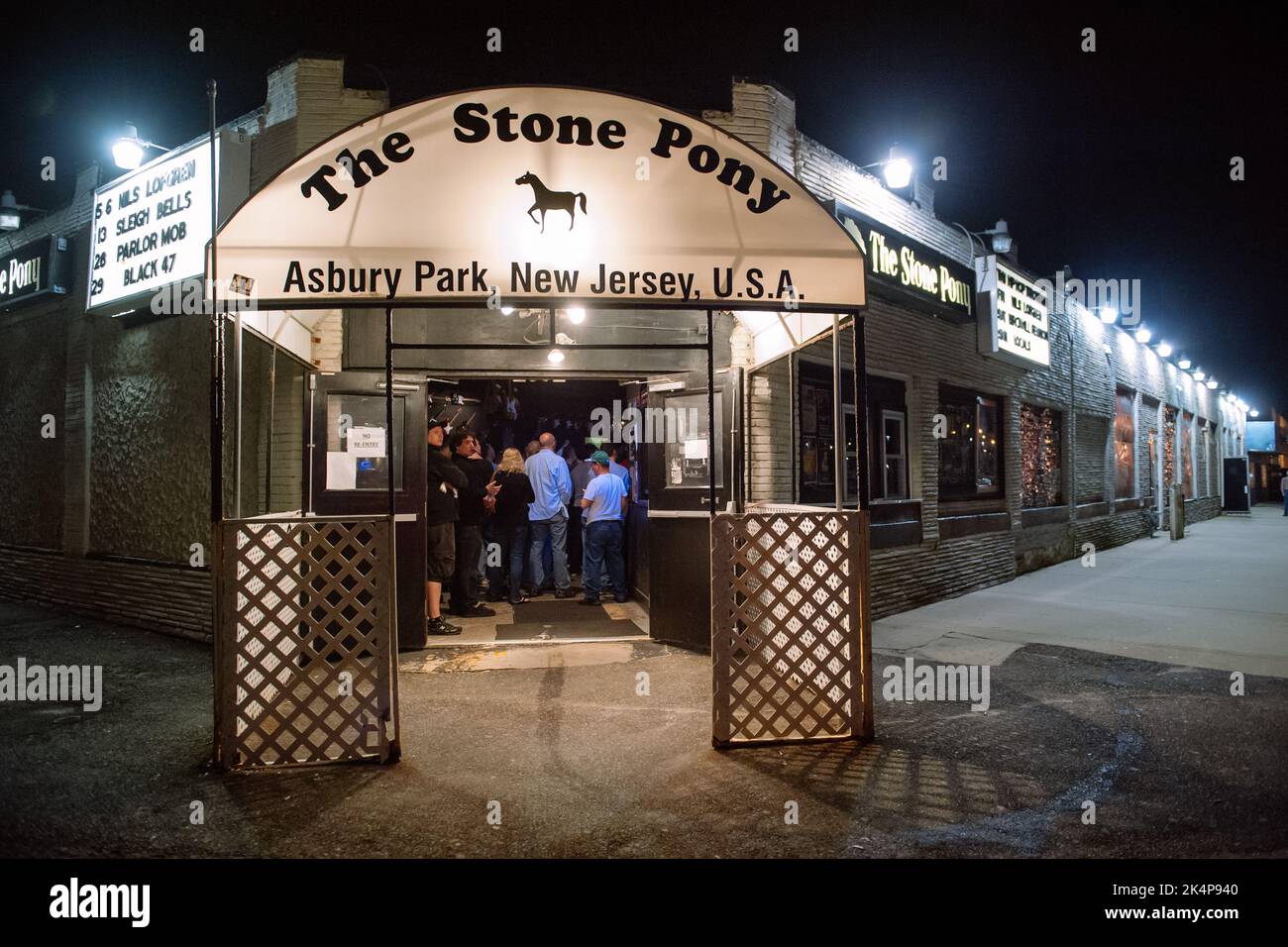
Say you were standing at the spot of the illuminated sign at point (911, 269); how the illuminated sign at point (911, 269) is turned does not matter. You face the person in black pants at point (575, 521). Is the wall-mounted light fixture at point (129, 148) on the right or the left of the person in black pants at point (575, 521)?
left

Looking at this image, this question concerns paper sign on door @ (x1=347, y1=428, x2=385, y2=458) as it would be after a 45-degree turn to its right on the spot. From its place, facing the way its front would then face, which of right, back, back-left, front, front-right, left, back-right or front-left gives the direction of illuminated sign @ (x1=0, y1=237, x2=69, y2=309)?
right

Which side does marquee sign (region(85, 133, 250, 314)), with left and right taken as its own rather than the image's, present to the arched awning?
left

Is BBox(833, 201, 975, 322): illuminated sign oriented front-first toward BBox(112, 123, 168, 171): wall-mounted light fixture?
no

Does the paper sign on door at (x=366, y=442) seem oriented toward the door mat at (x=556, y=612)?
no

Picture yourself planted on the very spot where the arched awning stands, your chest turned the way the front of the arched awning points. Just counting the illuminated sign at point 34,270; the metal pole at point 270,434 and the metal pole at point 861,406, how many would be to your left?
1

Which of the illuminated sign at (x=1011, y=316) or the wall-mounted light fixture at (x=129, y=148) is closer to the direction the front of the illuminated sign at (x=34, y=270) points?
the wall-mounted light fixture

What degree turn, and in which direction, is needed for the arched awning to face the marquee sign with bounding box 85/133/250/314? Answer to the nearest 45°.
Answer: approximately 135° to its right

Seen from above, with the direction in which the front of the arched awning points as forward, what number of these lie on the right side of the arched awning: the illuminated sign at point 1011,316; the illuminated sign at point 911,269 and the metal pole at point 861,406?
0

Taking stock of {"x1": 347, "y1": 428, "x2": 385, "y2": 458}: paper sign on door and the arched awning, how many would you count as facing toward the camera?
2

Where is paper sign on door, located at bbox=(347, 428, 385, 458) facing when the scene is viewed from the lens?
facing the viewer

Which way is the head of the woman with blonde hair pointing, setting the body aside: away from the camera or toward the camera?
away from the camera

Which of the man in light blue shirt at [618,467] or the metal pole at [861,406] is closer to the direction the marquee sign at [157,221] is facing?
the metal pole

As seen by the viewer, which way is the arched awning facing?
toward the camera

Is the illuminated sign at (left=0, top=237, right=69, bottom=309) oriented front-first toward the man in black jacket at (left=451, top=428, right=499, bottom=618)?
no

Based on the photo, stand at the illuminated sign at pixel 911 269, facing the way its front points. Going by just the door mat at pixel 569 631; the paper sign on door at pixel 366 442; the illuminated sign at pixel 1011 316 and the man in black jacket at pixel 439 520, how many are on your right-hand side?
3

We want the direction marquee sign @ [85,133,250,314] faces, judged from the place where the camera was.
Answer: facing the viewer and to the left of the viewer

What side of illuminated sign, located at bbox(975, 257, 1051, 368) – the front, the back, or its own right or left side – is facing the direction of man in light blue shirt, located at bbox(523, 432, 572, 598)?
right

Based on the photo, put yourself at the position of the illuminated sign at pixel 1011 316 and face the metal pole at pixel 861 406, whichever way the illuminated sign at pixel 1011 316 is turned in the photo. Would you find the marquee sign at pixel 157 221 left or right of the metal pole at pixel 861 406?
right
